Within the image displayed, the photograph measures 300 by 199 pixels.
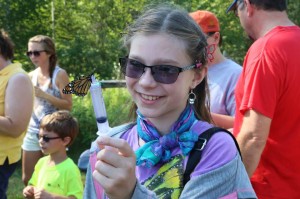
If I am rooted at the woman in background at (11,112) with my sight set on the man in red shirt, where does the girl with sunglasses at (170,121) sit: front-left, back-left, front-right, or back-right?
front-right

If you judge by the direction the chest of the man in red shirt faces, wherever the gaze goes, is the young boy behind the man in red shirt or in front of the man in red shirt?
in front

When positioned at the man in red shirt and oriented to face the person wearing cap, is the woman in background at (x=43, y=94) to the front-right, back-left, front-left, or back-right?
front-left

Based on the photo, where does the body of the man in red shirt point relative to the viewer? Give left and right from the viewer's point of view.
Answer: facing away from the viewer and to the left of the viewer

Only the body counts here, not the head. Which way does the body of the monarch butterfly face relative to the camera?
to the viewer's right

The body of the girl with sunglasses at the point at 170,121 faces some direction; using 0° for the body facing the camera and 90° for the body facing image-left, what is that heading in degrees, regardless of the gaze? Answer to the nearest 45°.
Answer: approximately 45°

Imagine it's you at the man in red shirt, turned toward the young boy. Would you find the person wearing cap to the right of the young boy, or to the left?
right

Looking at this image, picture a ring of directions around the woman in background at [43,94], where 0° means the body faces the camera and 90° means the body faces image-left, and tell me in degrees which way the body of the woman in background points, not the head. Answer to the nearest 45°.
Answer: approximately 45°

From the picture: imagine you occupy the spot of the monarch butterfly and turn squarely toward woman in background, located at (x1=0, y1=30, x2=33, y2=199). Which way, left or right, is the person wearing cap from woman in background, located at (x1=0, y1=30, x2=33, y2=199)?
right
